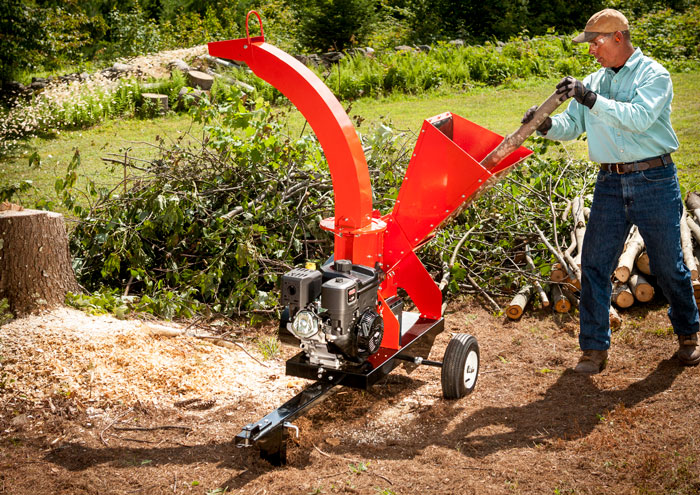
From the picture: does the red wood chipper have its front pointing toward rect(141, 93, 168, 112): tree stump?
no

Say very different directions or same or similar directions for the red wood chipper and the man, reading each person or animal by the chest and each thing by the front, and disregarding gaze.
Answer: same or similar directions

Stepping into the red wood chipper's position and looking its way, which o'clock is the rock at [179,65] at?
The rock is roughly at 4 o'clock from the red wood chipper.

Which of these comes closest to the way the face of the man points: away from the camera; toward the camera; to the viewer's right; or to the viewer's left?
to the viewer's left

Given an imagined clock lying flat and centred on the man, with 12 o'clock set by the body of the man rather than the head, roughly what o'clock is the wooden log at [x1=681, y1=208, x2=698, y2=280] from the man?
The wooden log is roughly at 5 o'clock from the man.

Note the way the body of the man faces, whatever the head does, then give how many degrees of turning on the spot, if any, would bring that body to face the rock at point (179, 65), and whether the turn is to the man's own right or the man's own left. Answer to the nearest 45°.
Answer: approximately 90° to the man's own right

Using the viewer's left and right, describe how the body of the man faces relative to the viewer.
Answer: facing the viewer and to the left of the viewer

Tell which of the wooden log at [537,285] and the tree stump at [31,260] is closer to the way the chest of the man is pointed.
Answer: the tree stump

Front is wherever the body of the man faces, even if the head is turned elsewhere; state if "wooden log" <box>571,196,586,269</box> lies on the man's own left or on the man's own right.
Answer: on the man's own right

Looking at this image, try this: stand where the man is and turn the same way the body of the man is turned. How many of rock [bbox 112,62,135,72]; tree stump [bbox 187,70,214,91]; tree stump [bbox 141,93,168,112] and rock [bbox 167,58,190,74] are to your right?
4

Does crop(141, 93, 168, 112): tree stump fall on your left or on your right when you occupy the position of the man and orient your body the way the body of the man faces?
on your right

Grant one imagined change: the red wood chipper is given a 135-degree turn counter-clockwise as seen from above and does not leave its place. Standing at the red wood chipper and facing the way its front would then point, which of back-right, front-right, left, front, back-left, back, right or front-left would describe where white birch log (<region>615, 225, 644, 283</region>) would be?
front-left

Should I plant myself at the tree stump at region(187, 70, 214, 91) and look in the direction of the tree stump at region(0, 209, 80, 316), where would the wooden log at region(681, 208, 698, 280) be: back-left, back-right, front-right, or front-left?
front-left

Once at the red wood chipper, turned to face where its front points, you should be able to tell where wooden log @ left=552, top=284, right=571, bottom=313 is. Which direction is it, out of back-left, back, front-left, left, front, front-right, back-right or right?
back

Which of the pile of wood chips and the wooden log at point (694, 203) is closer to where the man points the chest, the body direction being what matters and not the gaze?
the pile of wood chips
